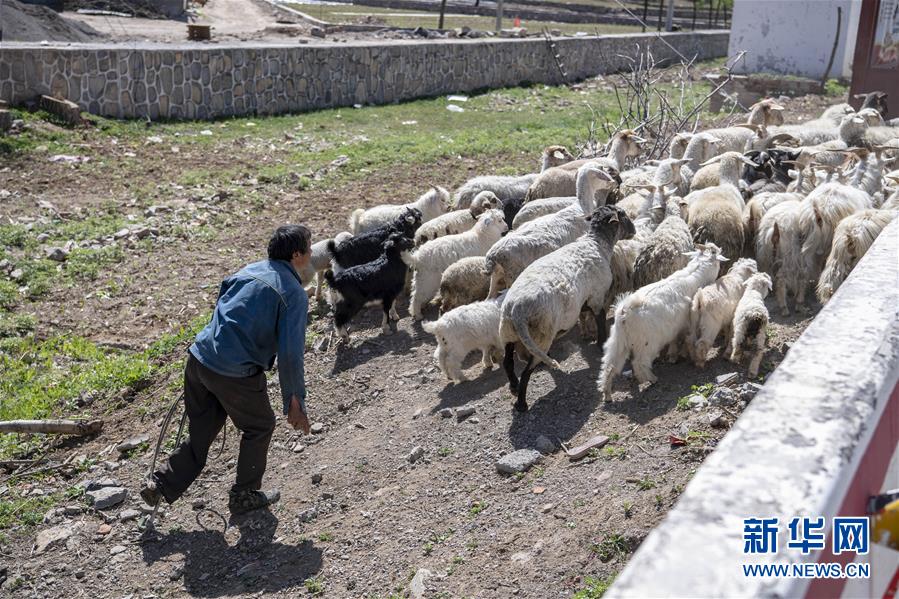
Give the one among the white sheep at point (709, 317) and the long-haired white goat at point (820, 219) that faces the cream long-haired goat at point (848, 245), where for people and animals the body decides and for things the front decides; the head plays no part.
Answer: the white sheep at point (709, 317)

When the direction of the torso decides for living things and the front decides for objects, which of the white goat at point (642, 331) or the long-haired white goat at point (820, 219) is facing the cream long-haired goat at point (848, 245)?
the white goat at point (642, 331)

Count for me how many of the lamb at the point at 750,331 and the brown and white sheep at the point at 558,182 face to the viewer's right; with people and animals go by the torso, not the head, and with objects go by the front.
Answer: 1

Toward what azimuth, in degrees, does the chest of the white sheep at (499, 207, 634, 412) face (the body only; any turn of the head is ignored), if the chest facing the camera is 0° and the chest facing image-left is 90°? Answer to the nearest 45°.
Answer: approximately 225°

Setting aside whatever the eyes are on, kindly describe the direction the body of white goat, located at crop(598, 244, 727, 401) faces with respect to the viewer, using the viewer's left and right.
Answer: facing away from the viewer and to the right of the viewer

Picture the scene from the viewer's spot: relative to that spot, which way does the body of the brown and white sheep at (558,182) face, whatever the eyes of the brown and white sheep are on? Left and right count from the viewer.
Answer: facing to the right of the viewer

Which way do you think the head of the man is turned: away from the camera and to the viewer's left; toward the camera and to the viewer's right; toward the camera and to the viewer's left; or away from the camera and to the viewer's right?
away from the camera and to the viewer's right

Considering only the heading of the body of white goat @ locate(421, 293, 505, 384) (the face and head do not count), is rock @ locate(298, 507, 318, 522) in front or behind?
behind

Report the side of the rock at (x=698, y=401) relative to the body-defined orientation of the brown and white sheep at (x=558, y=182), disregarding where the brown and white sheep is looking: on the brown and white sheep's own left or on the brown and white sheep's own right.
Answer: on the brown and white sheep's own right

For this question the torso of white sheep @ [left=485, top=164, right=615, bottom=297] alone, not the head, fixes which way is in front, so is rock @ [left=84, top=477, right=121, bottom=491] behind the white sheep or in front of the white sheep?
behind

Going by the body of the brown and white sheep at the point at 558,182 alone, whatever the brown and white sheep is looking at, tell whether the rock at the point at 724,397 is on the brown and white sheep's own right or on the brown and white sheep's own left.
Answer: on the brown and white sheep's own right
